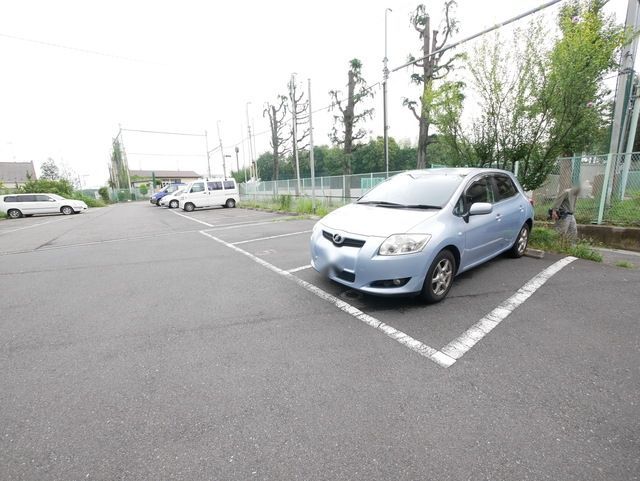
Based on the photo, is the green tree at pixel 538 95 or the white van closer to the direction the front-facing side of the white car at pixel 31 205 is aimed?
the white van

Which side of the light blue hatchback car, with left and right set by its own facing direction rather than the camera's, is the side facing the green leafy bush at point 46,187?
right

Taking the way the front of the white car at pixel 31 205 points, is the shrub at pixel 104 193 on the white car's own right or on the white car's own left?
on the white car's own left

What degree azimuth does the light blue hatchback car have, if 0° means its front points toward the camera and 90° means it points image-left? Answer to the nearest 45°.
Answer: approximately 45°

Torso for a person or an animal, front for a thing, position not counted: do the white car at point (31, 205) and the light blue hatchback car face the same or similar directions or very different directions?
very different directions

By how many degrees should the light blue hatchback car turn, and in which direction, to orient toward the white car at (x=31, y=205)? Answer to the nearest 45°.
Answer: approximately 45° to its right

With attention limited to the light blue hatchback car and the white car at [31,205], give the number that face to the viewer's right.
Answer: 1

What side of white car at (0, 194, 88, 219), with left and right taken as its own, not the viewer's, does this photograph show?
right

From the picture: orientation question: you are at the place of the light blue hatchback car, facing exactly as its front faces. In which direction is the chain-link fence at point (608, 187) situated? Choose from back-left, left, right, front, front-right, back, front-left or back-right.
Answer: back
